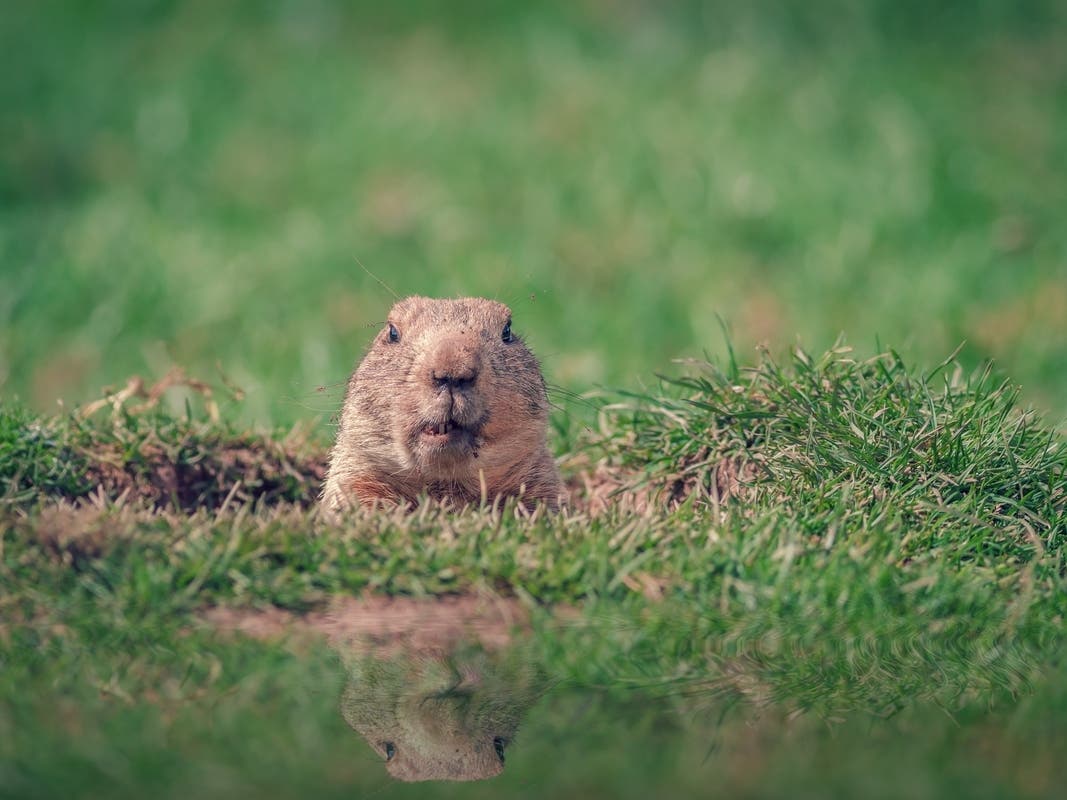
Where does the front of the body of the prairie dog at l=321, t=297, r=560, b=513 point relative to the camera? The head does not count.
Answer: toward the camera
